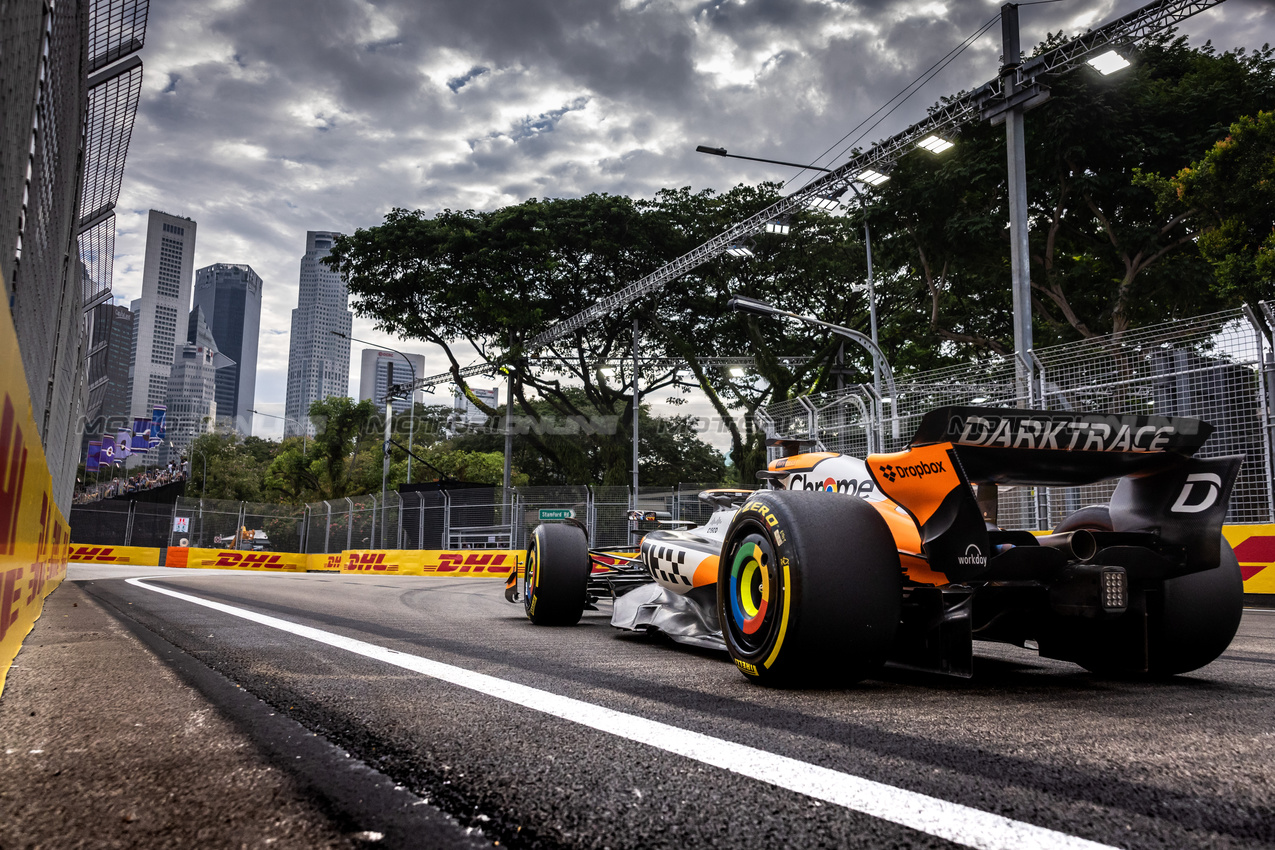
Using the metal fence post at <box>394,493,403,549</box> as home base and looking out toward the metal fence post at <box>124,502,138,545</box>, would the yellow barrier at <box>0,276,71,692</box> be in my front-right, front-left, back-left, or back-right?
back-left

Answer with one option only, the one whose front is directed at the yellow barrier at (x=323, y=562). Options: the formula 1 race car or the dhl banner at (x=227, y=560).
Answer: the formula 1 race car

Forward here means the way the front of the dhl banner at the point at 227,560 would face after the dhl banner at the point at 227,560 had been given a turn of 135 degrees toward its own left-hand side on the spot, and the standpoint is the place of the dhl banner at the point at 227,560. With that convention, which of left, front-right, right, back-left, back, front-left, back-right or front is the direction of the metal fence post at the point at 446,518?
right

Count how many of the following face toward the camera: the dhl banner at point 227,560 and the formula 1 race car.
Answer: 1

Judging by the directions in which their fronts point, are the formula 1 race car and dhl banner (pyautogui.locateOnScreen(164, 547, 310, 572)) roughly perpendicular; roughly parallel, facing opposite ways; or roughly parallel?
roughly parallel, facing opposite ways

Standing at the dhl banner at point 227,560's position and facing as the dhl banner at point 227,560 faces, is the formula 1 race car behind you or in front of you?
in front

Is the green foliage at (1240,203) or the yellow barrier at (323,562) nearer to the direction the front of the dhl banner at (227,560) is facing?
the green foliage

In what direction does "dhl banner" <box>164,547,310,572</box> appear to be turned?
toward the camera

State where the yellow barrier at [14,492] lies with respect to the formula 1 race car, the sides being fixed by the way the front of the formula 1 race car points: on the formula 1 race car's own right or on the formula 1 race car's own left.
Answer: on the formula 1 race car's own left

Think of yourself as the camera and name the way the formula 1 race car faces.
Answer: facing away from the viewer and to the left of the viewer

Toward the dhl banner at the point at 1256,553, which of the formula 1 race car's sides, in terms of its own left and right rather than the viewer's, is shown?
right

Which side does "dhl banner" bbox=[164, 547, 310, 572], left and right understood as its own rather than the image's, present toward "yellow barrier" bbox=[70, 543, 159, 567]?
right

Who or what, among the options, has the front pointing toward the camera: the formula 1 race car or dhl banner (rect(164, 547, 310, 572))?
the dhl banner

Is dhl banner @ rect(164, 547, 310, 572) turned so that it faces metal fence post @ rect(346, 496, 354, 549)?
no

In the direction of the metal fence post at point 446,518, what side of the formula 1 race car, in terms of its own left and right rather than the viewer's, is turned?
front

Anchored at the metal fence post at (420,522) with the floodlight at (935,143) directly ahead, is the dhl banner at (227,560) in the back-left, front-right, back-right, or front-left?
back-right

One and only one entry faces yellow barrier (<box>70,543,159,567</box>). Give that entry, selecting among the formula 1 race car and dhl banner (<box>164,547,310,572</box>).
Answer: the formula 1 race car

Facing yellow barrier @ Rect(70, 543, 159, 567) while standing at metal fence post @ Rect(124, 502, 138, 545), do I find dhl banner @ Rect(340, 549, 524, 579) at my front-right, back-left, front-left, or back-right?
front-left
